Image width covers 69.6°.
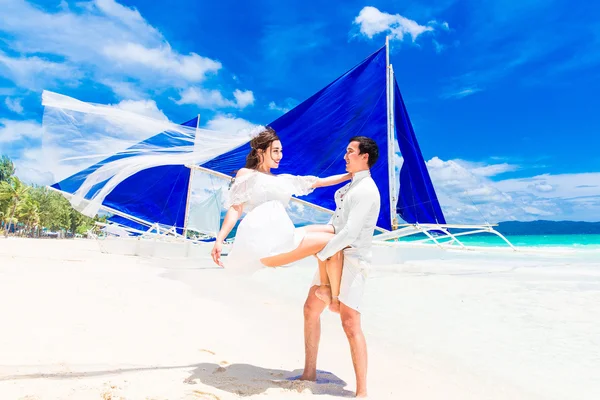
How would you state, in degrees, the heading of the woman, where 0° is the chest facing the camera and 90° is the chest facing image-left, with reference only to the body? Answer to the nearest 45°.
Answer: approximately 270°

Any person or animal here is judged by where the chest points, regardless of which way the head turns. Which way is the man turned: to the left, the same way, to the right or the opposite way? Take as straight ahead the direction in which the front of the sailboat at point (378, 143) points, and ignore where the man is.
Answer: the opposite way

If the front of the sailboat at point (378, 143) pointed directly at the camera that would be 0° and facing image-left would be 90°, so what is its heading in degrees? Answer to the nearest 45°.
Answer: approximately 270°

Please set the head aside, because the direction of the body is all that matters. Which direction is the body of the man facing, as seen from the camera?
to the viewer's left

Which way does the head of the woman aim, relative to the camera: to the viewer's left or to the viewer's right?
to the viewer's right

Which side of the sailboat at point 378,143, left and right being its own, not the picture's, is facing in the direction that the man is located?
right

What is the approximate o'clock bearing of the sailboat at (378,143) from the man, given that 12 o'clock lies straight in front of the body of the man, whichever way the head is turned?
The sailboat is roughly at 3 o'clock from the man.

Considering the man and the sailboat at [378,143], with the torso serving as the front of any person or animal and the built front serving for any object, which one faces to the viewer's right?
the sailboat
